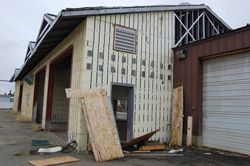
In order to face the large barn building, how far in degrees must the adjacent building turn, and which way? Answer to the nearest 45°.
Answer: approximately 45° to its right

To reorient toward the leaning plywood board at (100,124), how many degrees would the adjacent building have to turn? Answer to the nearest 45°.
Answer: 0° — it already faces it

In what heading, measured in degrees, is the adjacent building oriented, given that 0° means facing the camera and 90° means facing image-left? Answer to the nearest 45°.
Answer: approximately 45°

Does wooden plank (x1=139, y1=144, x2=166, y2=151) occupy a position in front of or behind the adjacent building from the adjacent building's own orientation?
in front
